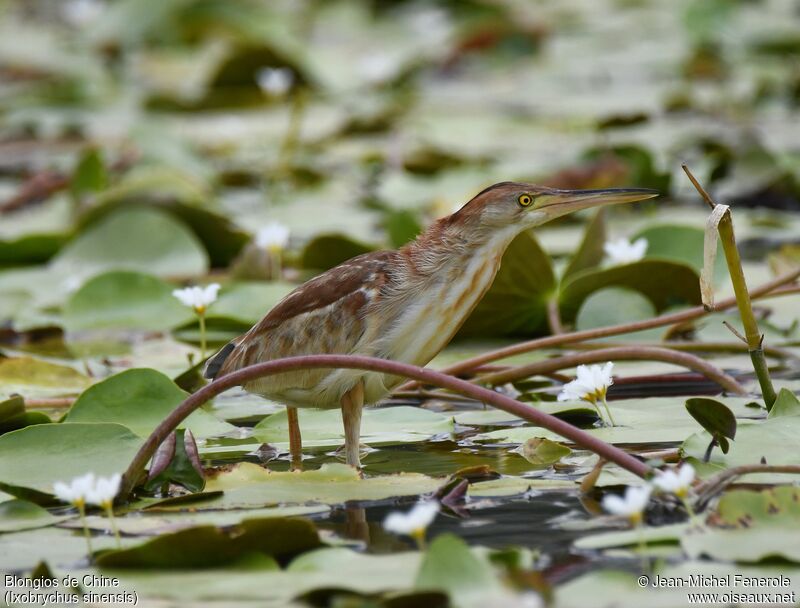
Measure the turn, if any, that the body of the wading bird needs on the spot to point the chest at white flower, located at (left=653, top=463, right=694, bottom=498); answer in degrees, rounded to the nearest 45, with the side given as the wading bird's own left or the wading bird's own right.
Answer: approximately 45° to the wading bird's own right

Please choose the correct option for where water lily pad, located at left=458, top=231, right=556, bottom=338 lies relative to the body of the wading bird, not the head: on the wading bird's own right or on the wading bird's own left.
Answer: on the wading bird's own left

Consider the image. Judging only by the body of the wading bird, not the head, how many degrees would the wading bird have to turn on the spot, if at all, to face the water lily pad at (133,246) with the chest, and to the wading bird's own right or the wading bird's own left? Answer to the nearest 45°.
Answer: approximately 135° to the wading bird's own left

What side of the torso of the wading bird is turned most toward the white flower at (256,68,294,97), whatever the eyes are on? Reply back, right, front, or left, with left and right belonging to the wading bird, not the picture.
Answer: left

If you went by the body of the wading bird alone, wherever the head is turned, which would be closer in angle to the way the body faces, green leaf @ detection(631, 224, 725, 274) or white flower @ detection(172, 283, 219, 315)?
the green leaf

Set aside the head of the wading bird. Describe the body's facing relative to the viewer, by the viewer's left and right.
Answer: facing to the right of the viewer

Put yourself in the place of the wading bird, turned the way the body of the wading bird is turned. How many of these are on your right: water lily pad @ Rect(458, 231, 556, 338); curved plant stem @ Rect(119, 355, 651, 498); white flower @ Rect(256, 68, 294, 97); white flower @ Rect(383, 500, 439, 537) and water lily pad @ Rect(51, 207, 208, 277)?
2

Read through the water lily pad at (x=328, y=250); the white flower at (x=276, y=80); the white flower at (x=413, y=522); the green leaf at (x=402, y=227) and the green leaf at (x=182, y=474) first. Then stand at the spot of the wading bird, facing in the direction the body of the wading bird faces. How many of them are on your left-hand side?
3

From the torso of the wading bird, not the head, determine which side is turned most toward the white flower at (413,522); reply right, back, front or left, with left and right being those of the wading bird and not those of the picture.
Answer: right

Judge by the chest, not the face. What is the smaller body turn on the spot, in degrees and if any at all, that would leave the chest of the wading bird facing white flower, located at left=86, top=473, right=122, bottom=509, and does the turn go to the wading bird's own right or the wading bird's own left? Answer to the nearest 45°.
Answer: approximately 135° to the wading bird's own right

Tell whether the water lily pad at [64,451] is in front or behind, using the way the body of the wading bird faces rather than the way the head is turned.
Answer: behind
